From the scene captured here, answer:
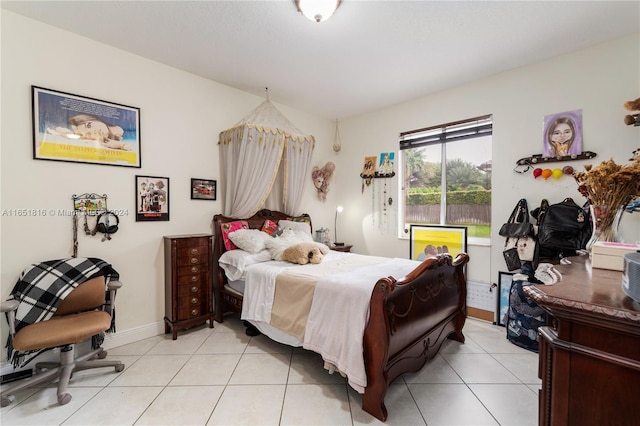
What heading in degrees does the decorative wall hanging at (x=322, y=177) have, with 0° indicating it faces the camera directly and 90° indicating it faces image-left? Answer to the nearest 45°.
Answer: approximately 315°

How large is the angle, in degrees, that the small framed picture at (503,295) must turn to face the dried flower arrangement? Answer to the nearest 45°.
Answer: approximately 45° to its left

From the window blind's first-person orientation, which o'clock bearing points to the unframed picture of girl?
The unframed picture of girl is roughly at 8 o'clock from the window blind.
